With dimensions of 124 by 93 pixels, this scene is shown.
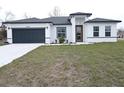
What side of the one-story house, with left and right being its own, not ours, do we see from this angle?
front
